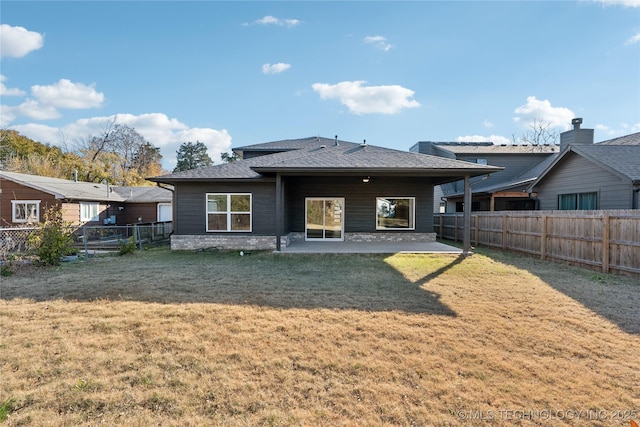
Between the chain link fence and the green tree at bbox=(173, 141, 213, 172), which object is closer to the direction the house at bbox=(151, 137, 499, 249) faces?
the green tree

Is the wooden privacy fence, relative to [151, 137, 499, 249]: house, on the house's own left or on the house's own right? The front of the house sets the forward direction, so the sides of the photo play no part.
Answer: on the house's own right

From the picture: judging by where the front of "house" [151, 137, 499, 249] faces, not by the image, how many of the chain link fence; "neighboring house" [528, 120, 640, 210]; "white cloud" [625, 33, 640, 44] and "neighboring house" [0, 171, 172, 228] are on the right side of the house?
2

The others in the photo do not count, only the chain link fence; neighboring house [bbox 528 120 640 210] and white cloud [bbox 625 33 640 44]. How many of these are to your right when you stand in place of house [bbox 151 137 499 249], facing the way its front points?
2

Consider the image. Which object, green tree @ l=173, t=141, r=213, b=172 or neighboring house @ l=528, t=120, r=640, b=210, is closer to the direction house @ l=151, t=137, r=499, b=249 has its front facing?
the green tree

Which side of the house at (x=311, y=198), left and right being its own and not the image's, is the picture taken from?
back

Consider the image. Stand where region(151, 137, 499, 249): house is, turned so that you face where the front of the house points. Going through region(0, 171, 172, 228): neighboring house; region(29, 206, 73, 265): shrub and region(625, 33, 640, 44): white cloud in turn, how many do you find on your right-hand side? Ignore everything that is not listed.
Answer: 1

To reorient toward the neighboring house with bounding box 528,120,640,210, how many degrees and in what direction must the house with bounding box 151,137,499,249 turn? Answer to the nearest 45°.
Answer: approximately 90° to its right

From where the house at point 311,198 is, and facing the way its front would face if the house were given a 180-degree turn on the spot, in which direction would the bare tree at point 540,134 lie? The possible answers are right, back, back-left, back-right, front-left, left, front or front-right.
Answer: back-left

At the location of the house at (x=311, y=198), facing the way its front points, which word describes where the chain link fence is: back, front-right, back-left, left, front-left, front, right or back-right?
left

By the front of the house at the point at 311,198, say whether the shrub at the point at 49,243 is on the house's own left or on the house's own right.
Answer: on the house's own left

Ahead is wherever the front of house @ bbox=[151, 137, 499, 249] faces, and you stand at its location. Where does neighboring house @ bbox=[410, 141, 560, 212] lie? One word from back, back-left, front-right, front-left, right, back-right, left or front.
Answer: front-right
